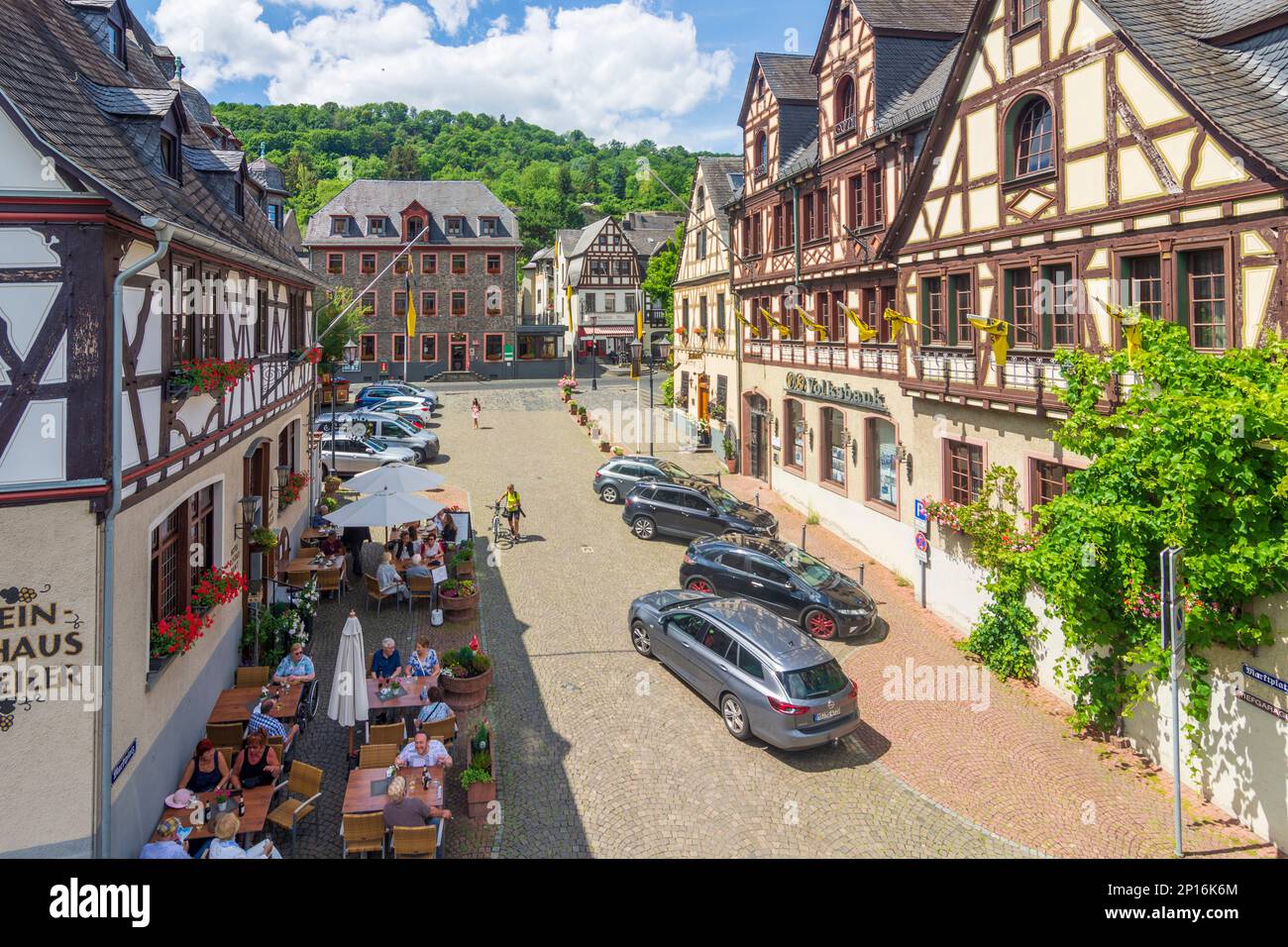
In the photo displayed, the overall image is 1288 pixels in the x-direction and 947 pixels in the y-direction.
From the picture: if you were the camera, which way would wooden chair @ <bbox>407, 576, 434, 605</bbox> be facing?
facing away from the viewer

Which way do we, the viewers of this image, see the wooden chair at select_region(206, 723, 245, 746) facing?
facing away from the viewer

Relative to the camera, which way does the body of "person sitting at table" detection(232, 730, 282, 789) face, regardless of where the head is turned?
toward the camera

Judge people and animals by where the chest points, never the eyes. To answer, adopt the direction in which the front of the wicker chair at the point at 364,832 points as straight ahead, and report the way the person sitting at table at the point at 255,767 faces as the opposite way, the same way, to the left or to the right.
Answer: the opposite way

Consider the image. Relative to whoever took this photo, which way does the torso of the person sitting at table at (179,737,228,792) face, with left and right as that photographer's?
facing the viewer

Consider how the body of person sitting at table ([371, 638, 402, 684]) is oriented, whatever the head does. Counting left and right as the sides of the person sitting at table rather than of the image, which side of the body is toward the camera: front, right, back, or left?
front

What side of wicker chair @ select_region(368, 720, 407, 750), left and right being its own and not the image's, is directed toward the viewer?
back

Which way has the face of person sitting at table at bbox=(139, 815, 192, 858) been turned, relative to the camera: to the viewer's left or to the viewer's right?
to the viewer's right

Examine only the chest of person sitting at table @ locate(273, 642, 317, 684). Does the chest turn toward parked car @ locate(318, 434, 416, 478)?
no

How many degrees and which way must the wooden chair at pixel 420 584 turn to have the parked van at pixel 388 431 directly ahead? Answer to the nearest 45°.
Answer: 0° — it already faces it

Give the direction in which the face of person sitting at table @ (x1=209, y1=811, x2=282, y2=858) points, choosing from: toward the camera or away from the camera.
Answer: away from the camera

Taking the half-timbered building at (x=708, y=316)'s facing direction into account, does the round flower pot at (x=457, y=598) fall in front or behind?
in front
